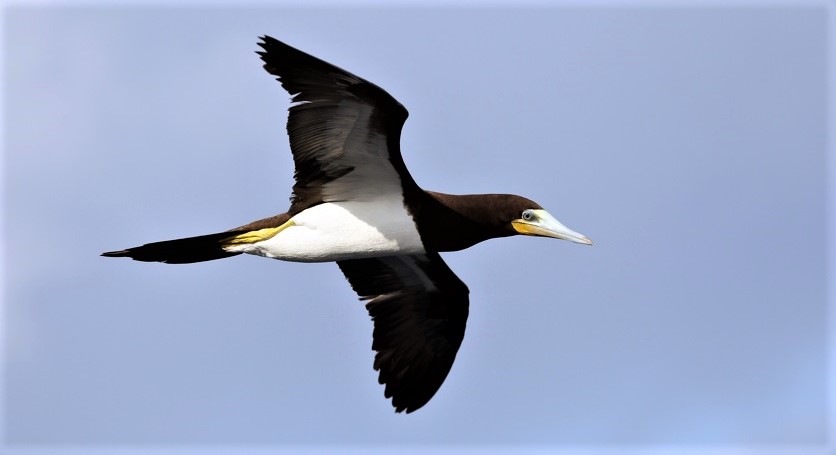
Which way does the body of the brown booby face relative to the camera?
to the viewer's right
